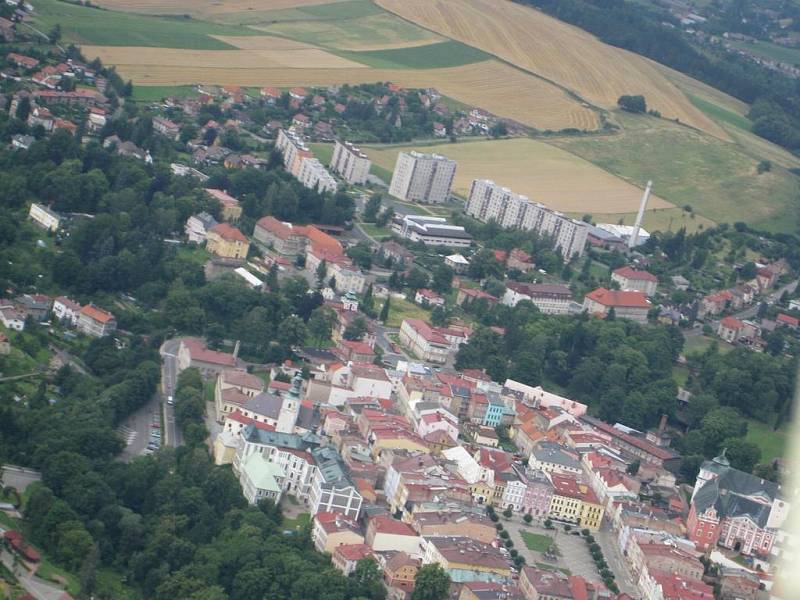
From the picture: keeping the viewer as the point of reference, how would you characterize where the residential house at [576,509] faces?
facing the viewer

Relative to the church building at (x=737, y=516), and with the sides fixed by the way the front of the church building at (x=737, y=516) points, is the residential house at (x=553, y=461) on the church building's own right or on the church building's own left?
on the church building's own right

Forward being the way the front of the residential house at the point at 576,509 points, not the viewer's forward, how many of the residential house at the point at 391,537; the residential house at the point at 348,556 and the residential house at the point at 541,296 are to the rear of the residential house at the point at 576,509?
1

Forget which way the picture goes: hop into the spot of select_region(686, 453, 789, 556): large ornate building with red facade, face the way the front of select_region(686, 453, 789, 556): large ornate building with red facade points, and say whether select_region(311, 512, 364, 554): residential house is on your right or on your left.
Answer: on your right

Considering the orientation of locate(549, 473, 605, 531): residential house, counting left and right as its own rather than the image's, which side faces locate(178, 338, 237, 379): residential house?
right

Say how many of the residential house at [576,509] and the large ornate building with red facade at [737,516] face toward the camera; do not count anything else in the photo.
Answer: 2

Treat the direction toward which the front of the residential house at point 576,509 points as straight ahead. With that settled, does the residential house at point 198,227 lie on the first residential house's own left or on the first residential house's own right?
on the first residential house's own right

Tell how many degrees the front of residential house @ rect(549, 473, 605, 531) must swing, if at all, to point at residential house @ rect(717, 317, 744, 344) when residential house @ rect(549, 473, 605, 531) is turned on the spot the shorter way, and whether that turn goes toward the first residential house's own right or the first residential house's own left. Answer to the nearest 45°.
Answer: approximately 180°

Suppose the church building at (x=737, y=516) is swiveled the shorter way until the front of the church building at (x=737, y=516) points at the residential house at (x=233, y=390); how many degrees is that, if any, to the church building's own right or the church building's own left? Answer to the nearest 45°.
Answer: approximately 90° to the church building's own right

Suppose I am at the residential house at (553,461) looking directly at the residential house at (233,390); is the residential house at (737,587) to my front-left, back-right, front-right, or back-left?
back-left

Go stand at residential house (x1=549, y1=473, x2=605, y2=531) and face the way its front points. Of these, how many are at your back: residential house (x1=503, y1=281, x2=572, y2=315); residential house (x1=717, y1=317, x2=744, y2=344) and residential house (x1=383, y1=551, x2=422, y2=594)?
2

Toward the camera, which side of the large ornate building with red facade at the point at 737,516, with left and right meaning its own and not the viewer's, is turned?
front

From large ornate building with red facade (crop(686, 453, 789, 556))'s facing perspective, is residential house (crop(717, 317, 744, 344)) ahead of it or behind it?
behind
